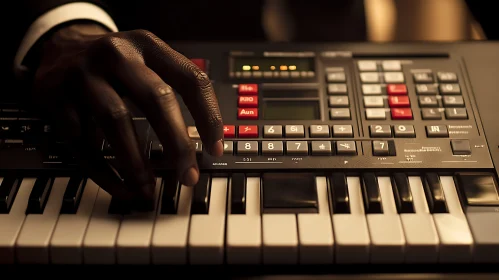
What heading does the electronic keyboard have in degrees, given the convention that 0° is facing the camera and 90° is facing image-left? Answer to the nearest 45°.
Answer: approximately 0°
